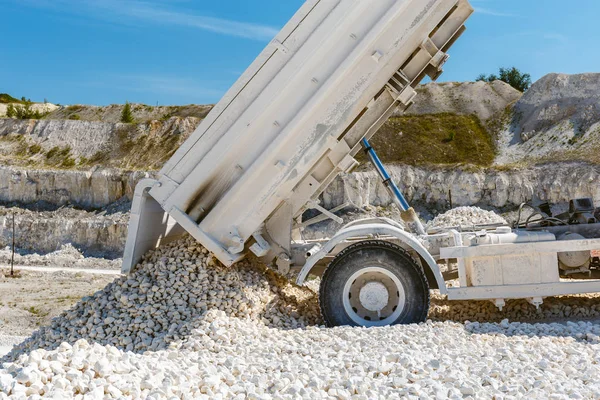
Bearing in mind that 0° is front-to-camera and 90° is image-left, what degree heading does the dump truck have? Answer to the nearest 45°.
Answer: approximately 270°

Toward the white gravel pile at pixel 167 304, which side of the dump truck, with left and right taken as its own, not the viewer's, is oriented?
back
